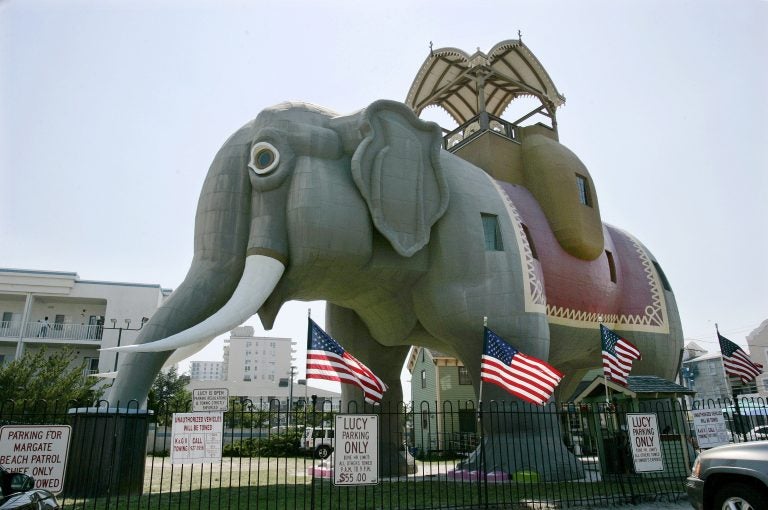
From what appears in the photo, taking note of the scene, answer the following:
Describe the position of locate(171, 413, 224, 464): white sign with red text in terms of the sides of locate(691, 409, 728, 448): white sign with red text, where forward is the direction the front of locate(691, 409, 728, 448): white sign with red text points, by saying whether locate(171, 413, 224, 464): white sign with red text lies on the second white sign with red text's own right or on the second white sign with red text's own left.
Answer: on the second white sign with red text's own right

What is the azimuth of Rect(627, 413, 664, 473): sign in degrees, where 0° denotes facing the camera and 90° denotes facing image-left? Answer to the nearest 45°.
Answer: approximately 0°

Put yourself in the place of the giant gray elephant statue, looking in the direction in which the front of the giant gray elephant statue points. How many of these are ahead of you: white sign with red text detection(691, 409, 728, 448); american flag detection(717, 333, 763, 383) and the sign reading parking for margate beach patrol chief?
1

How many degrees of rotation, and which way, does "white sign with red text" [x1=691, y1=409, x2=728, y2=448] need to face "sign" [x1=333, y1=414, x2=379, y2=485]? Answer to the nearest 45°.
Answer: approximately 45° to its right

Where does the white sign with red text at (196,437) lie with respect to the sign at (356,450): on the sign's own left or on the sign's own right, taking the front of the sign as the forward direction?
on the sign's own right

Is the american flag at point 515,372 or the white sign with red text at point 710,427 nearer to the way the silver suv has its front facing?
the american flag

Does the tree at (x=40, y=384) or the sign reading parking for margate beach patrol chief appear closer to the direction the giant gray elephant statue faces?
the sign reading parking for margate beach patrol chief

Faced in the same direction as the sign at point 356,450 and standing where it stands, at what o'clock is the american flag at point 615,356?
The american flag is roughly at 8 o'clock from the sign.
